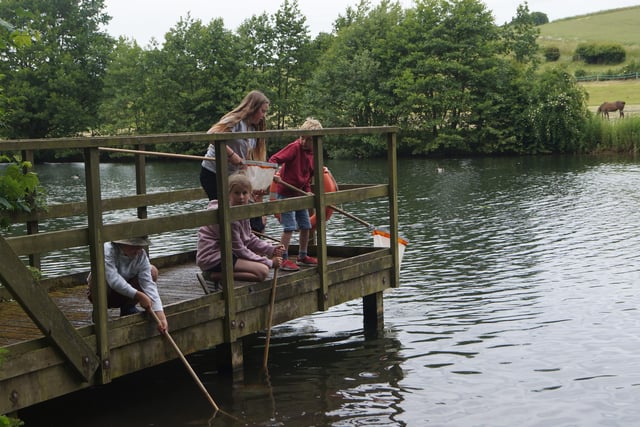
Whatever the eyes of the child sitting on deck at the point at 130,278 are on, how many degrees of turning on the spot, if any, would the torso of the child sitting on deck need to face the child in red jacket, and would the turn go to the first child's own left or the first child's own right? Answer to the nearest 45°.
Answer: approximately 90° to the first child's own left

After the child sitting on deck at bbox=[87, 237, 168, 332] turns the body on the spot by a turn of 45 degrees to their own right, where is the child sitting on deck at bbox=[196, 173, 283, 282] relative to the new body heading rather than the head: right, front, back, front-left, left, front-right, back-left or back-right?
back-left

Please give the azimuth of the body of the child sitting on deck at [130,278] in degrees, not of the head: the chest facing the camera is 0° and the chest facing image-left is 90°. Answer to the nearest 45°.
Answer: approximately 315°
